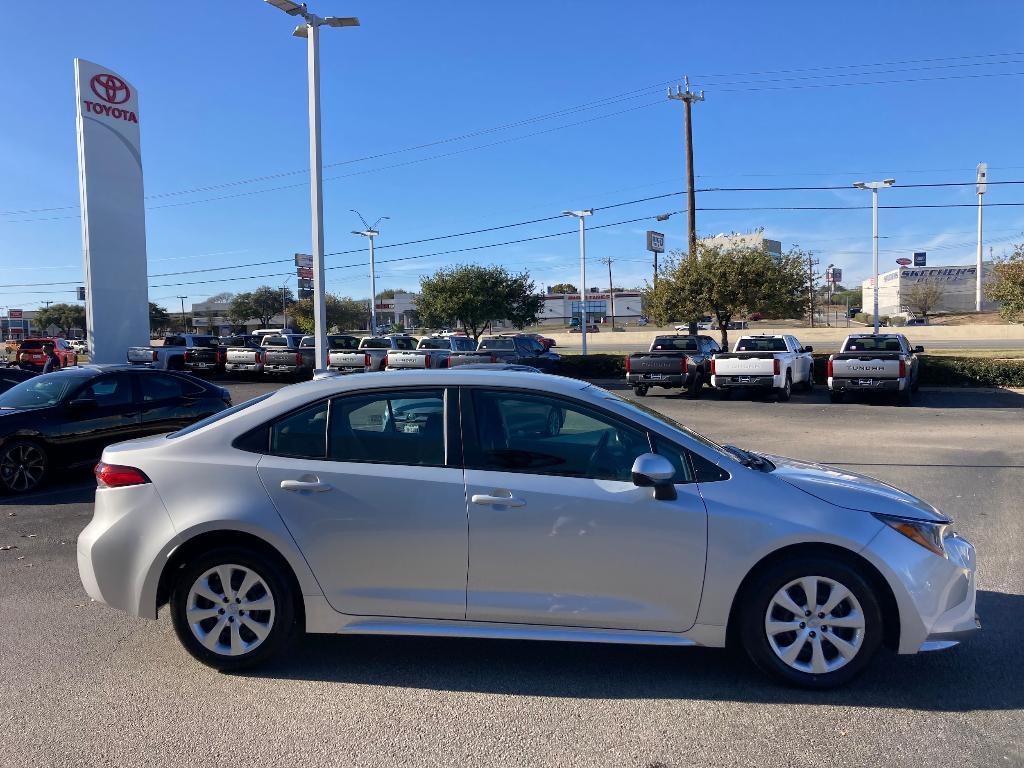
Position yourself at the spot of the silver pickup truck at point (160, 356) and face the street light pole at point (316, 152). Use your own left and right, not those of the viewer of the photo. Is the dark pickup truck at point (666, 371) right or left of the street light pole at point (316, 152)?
left

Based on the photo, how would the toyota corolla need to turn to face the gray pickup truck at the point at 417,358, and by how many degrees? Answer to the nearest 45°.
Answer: approximately 90° to its left

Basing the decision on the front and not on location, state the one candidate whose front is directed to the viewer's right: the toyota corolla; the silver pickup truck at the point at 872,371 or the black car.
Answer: the toyota corolla

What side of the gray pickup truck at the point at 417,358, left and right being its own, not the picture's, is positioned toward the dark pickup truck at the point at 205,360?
left

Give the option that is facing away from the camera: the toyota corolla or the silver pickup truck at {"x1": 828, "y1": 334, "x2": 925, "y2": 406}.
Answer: the silver pickup truck

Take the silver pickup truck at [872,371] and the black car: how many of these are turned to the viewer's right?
0

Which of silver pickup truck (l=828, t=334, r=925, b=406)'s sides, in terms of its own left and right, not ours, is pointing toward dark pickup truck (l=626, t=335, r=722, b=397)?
left

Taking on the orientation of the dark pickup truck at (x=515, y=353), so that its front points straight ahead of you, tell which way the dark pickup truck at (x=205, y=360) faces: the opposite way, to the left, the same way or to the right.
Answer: the same way

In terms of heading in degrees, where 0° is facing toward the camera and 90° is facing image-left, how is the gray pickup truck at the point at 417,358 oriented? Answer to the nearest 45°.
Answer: approximately 225°

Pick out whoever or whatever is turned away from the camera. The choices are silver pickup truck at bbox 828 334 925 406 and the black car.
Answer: the silver pickup truck

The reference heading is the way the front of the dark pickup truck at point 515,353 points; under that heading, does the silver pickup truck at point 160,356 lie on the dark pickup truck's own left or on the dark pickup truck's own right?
on the dark pickup truck's own left

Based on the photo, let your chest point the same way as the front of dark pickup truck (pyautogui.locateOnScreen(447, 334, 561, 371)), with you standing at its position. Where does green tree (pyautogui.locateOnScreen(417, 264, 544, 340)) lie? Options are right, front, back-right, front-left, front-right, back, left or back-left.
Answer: front-left

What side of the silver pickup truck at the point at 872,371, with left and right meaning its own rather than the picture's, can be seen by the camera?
back
